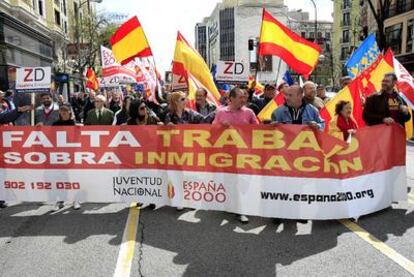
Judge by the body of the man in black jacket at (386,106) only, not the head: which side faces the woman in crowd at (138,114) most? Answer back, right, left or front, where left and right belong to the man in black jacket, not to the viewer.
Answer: right

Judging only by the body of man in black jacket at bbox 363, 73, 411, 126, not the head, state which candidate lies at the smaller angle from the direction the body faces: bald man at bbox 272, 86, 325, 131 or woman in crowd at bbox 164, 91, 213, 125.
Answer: the bald man

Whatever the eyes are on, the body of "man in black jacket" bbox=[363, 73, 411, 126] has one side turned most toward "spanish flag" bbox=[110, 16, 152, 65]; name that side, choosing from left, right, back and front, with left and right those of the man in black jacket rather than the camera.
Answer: right

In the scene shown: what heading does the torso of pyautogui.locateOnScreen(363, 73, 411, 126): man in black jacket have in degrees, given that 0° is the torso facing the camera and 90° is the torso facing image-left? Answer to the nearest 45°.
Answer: approximately 0°

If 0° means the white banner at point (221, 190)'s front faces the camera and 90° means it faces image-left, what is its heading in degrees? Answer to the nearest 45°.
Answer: approximately 0°

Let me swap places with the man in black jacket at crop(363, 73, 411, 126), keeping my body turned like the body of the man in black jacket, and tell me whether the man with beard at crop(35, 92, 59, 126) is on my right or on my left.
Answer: on my right

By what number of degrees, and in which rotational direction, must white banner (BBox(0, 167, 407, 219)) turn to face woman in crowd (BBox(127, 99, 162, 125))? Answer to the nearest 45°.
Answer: approximately 135° to its right

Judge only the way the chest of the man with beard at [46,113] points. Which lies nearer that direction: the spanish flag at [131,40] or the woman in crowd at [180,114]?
the woman in crowd

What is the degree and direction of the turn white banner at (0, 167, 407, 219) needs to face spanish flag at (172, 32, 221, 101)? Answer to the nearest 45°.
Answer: approximately 180°

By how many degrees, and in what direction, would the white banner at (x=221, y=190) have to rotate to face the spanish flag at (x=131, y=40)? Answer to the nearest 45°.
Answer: approximately 135° to its right

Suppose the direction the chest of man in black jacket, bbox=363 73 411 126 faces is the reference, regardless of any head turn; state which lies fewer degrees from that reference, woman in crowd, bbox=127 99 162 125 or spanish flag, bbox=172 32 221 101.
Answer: the woman in crowd
